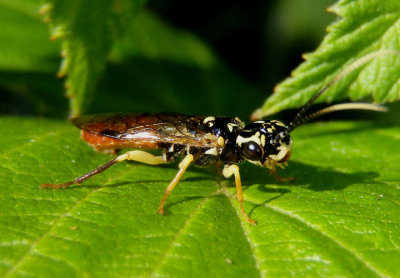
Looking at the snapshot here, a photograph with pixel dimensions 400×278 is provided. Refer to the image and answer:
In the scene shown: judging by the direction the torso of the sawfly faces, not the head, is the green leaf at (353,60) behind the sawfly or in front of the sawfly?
in front

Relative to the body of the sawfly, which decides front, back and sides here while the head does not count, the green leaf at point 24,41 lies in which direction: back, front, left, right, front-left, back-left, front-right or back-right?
back-left

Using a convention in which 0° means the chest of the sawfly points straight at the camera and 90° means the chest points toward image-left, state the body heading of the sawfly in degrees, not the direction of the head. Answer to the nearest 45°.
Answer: approximately 270°

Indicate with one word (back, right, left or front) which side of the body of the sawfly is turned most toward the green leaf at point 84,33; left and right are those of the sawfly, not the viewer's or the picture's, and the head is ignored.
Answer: back
